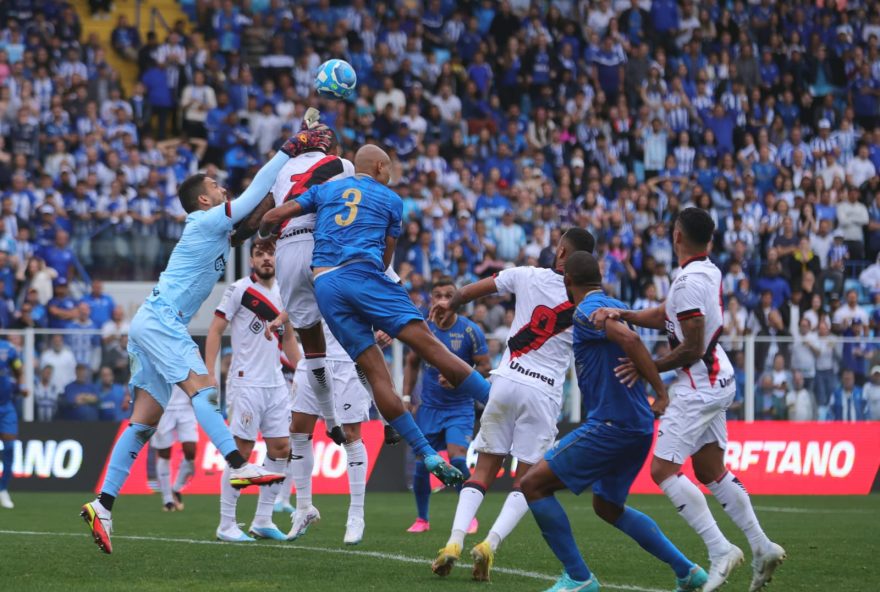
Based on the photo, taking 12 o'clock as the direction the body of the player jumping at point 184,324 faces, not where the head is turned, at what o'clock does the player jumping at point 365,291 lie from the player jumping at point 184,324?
the player jumping at point 365,291 is roughly at 1 o'clock from the player jumping at point 184,324.

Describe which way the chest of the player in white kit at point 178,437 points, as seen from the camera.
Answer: toward the camera

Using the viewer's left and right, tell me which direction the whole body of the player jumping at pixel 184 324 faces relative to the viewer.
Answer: facing to the right of the viewer

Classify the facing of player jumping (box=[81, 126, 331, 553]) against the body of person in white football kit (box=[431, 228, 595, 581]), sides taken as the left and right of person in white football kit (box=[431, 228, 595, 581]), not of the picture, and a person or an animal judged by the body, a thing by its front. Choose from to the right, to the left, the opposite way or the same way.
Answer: to the right

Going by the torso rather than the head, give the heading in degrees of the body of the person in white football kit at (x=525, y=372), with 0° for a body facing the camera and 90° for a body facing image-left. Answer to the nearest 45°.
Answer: approximately 180°

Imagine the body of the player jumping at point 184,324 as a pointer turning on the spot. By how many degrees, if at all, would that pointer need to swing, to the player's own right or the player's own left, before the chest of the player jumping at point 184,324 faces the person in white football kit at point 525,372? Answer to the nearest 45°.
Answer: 0° — they already face them

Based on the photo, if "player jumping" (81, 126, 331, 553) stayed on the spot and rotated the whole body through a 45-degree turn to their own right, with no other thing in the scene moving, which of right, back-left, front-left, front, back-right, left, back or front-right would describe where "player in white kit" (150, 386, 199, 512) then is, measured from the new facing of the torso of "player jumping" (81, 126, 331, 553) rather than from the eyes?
back-left

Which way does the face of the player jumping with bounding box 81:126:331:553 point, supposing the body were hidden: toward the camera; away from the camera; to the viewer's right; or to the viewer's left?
to the viewer's right

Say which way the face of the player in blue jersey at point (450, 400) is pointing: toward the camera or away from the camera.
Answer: toward the camera
